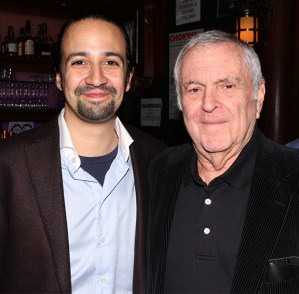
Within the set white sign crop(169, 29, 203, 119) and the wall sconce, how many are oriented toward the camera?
2

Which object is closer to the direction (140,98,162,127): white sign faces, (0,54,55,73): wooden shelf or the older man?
the older man

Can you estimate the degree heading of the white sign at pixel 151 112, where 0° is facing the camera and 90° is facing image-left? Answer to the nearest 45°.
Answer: approximately 0°

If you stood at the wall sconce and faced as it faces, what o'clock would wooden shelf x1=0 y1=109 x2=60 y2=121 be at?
The wooden shelf is roughly at 3 o'clock from the wall sconce.
